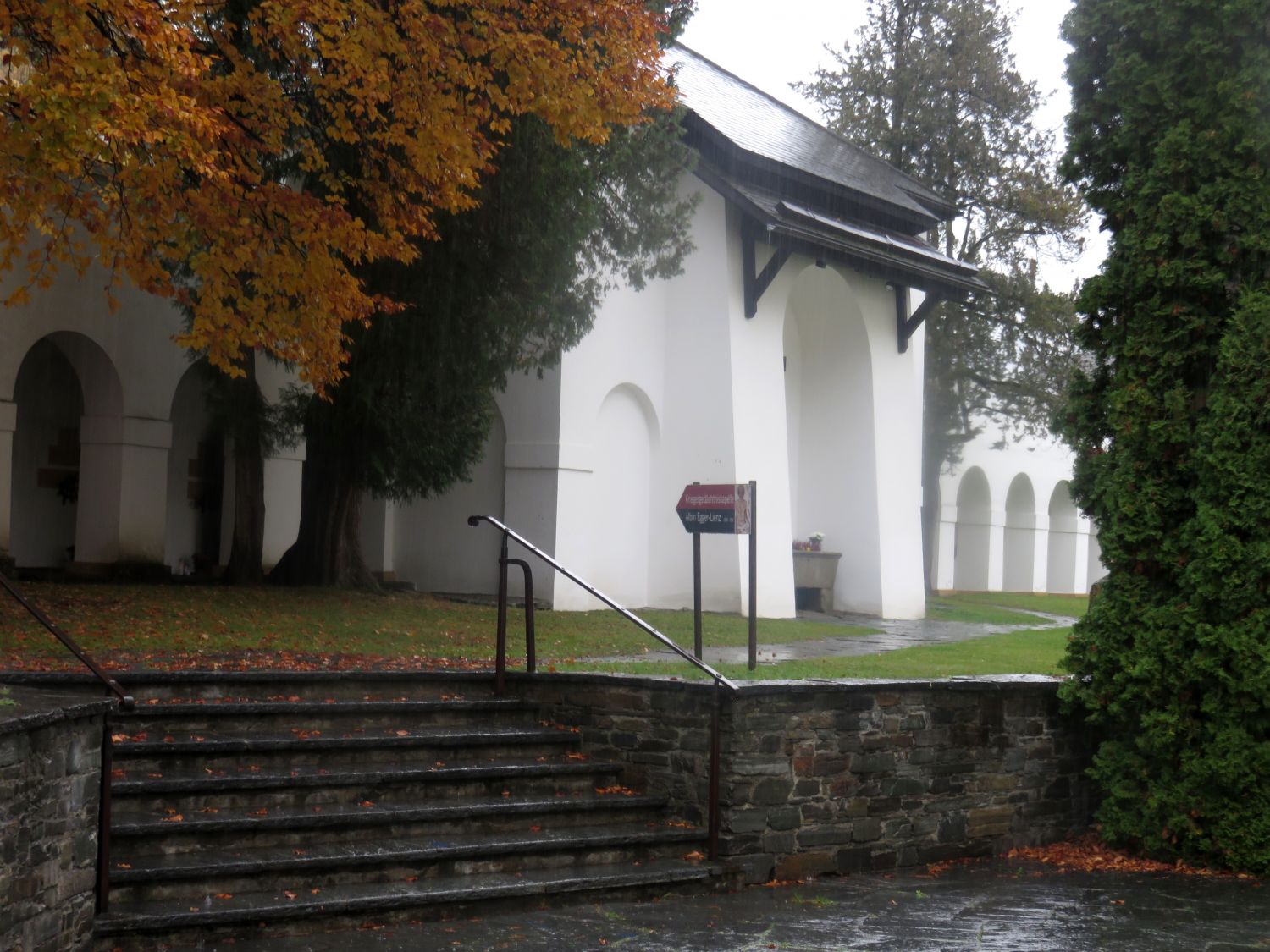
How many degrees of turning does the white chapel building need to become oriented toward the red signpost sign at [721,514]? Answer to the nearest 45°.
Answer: approximately 45° to its right

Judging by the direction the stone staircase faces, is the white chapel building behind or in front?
behind

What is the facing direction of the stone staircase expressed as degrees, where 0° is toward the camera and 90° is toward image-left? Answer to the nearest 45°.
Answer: approximately 0°

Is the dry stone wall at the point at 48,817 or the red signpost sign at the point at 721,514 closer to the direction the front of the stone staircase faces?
the dry stone wall

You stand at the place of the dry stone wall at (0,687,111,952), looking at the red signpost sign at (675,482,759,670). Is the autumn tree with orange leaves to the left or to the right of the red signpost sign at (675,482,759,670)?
left

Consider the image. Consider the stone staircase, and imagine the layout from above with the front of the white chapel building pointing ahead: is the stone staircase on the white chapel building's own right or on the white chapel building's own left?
on the white chapel building's own right

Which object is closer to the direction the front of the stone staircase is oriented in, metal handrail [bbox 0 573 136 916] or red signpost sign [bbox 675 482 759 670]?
the metal handrail

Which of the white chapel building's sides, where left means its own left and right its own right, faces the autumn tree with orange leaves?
right

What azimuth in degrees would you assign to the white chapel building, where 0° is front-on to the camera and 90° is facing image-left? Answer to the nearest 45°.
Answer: approximately 315°

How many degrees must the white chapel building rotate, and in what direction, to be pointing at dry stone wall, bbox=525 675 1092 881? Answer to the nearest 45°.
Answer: approximately 45° to its right
